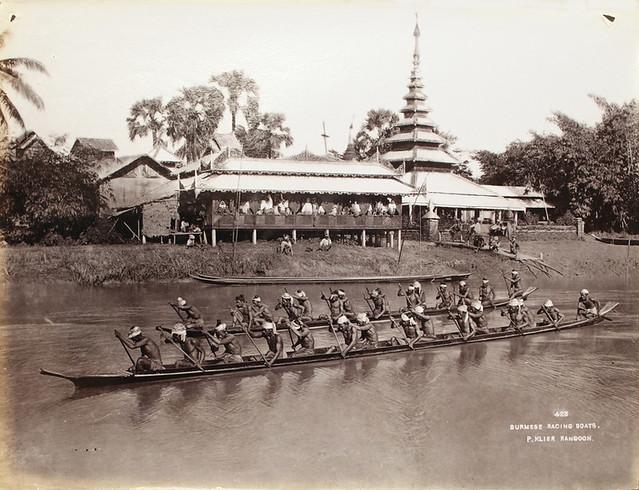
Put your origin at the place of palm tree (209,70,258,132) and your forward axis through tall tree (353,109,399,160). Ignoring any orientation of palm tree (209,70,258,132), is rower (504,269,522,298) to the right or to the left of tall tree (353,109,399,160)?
right
